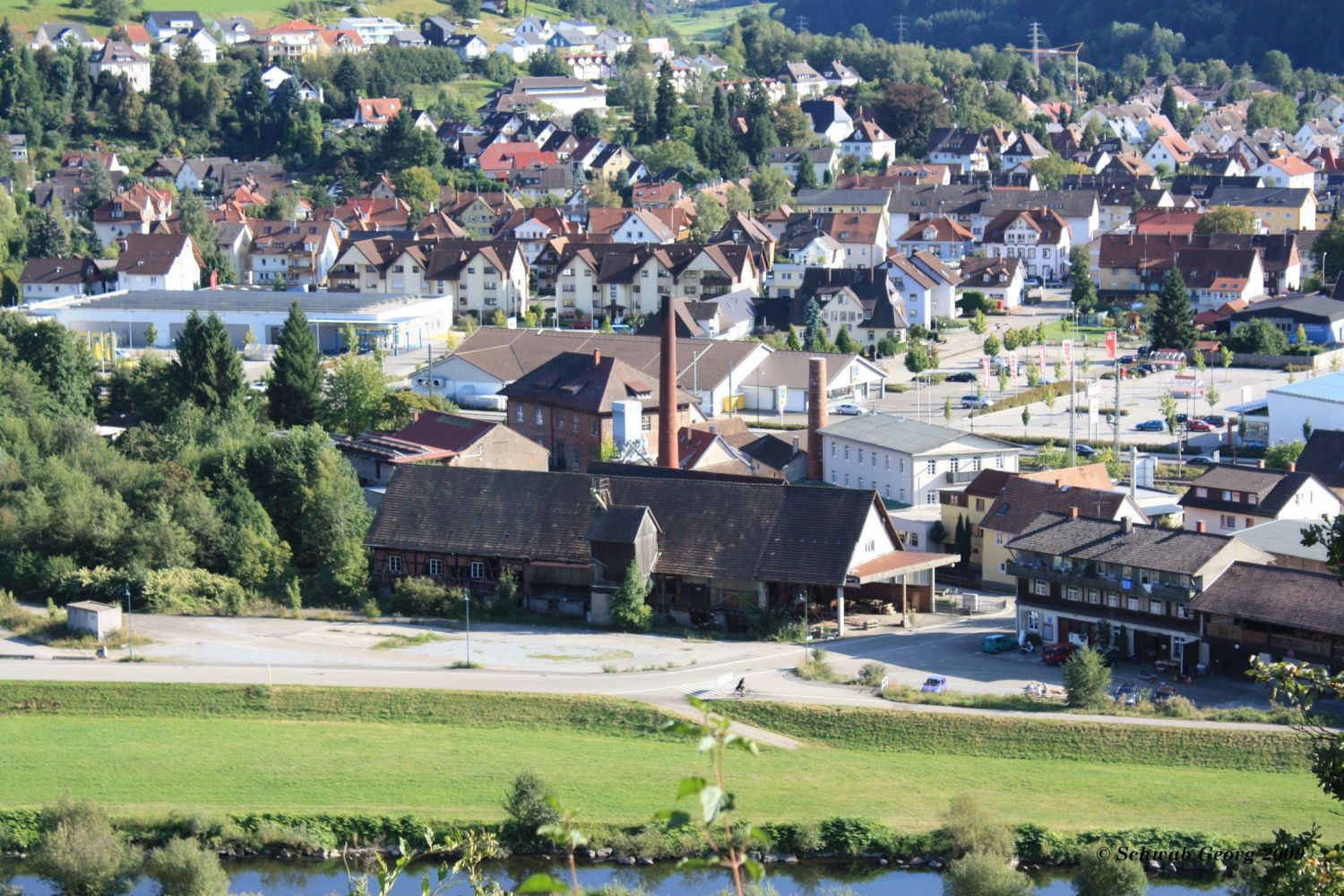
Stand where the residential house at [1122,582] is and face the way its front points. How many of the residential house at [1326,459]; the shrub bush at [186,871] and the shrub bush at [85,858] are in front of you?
2

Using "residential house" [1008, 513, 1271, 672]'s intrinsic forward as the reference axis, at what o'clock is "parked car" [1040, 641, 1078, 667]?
The parked car is roughly at 12 o'clock from the residential house.

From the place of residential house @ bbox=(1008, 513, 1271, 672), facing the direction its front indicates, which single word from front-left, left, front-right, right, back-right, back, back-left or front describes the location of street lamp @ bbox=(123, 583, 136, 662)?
front-right

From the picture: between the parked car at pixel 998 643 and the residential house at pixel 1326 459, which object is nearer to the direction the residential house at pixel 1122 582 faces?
the parked car

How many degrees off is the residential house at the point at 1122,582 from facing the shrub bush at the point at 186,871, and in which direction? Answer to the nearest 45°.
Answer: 0° — it already faces it

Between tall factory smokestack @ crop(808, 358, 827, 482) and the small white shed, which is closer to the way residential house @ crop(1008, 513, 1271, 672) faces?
the small white shed

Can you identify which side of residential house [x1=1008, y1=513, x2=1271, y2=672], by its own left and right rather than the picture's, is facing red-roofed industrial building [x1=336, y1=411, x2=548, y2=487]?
right

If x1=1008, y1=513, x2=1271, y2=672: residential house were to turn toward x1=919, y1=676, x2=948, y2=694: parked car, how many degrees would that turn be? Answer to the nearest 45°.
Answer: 0° — it already faces it

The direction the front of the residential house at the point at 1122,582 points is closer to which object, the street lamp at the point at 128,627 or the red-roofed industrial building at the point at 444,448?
the street lamp

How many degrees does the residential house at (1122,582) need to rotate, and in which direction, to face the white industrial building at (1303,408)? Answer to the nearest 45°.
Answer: approximately 135° to its right

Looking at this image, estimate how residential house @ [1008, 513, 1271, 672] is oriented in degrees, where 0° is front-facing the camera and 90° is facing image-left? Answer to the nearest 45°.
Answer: approximately 45°

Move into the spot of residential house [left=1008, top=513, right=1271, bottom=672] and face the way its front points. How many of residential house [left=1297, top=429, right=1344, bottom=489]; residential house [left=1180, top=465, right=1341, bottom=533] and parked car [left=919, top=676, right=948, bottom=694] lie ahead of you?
1

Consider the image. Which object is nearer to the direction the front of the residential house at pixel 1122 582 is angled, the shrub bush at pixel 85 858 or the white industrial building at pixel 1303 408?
the shrub bush

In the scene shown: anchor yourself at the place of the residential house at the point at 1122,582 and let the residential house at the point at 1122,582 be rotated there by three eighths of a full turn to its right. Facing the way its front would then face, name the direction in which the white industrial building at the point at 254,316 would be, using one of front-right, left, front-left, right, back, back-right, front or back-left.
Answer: front-left

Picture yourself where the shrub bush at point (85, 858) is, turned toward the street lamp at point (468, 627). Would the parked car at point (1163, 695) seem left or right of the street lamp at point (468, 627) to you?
right
